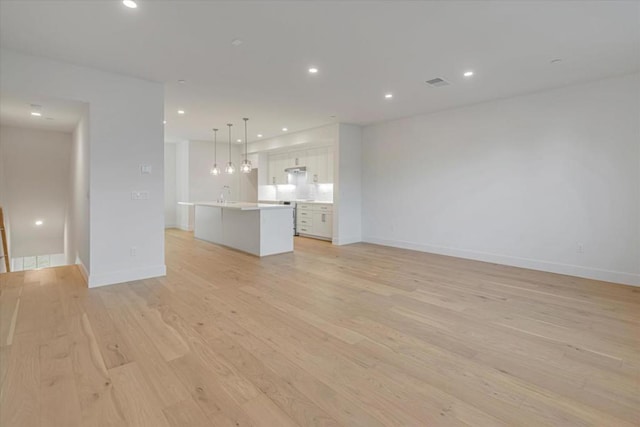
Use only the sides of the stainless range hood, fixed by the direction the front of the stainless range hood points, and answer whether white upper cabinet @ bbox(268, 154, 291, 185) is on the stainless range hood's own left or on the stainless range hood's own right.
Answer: on the stainless range hood's own right

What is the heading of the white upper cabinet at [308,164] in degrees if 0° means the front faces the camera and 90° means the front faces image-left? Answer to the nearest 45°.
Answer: approximately 45°
